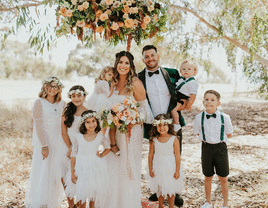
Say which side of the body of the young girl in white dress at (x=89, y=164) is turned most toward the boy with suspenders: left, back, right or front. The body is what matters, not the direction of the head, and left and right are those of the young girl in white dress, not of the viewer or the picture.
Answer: left

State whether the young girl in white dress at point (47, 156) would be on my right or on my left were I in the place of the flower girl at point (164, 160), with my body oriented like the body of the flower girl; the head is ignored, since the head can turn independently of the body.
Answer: on my right

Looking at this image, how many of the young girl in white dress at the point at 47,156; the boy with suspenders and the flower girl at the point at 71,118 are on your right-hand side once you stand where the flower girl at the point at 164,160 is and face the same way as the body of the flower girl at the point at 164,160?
2

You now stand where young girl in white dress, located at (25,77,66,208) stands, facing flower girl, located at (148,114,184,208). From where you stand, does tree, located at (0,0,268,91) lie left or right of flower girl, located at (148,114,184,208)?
left

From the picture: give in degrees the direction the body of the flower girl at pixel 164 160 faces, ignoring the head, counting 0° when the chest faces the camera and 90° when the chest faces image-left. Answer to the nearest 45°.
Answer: approximately 0°
